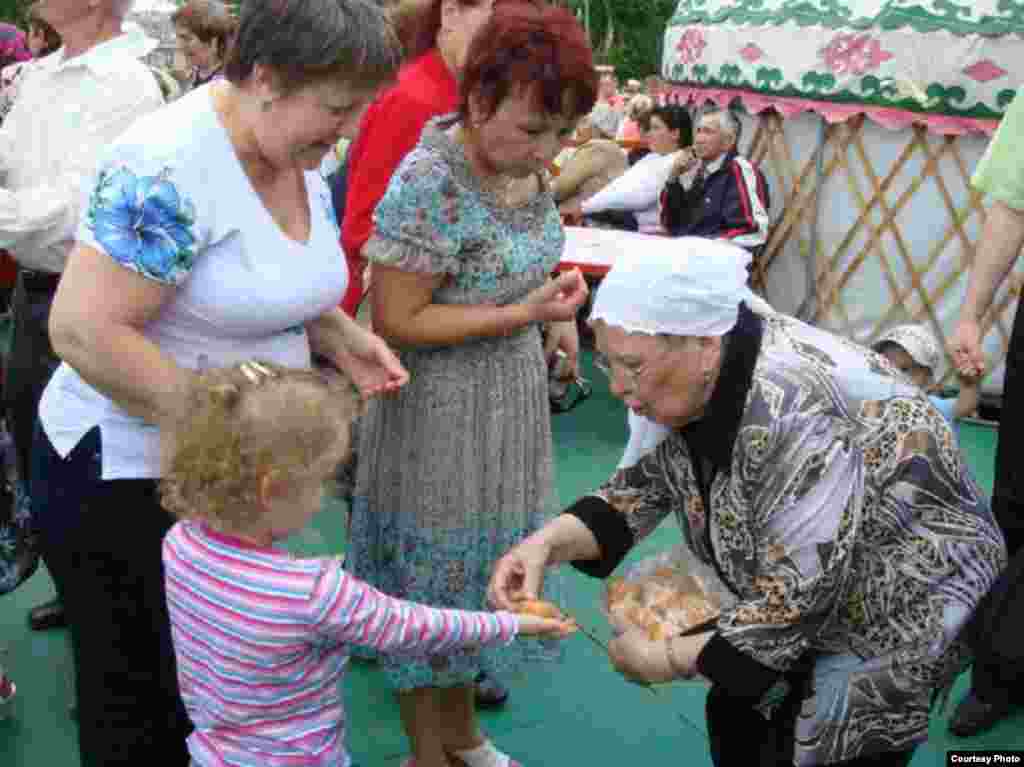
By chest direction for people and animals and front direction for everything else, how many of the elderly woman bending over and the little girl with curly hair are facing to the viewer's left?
1

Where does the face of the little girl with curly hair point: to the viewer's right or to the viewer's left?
to the viewer's right

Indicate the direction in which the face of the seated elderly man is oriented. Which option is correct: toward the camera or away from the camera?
toward the camera

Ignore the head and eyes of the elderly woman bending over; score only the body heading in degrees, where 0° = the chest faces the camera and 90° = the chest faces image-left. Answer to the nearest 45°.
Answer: approximately 90°

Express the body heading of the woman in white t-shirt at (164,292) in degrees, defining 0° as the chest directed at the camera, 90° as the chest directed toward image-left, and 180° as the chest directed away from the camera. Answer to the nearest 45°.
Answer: approximately 315°

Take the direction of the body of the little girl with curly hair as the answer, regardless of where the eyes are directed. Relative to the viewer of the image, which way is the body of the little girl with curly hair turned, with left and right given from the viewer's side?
facing away from the viewer and to the right of the viewer

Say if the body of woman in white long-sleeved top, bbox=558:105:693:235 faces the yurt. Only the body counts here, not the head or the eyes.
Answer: no

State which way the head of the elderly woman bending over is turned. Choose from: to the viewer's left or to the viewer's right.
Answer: to the viewer's left

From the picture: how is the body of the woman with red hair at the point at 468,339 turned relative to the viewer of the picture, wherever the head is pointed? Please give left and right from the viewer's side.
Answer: facing the viewer and to the right of the viewer

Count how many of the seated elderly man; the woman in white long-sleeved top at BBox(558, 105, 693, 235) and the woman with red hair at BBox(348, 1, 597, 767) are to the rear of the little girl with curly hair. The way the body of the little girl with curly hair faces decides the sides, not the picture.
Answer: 0

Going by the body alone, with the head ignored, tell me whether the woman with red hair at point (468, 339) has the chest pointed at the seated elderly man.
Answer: no

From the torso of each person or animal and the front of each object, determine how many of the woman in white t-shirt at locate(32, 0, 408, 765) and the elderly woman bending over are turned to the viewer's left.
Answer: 1
